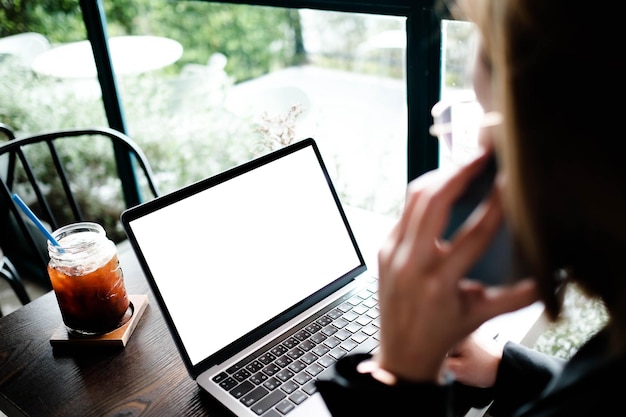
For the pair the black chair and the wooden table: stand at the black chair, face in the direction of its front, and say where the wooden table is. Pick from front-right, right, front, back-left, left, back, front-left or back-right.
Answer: front-right

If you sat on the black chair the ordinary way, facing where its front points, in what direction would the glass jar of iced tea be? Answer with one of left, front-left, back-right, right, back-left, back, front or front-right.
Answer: front-right

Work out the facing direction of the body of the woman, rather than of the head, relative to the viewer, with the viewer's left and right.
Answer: facing away from the viewer and to the left of the viewer

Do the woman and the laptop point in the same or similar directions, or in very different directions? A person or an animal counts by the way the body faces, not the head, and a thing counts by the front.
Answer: very different directions

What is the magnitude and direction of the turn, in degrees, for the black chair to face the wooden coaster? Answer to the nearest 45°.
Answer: approximately 45° to its right

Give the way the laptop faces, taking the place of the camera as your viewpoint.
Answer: facing the viewer and to the right of the viewer

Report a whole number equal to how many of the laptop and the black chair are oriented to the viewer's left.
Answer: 0

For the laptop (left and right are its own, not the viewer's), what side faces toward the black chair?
back
